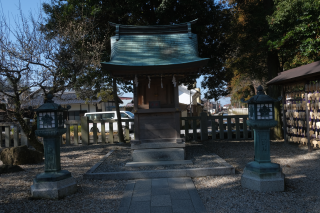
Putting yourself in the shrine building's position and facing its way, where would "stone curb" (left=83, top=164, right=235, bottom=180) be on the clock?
The stone curb is roughly at 12 o'clock from the shrine building.

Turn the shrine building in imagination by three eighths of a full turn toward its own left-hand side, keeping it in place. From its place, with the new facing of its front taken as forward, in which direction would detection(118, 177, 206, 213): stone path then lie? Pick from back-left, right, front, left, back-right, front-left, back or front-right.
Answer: back-right

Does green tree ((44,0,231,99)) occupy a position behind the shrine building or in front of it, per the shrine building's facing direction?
behind

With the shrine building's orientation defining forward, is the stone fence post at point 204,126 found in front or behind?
behind

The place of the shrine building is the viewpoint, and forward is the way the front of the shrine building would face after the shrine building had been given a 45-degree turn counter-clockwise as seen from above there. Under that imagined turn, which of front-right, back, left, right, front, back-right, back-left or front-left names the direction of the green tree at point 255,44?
left

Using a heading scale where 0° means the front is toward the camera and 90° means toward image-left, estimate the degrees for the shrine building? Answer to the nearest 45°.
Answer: approximately 0°

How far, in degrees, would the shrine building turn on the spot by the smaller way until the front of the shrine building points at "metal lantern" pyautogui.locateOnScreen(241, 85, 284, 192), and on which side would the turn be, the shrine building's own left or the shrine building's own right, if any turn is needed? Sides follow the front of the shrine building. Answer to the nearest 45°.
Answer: approximately 45° to the shrine building's own left

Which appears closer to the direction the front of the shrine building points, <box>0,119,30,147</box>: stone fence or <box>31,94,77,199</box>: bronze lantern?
the bronze lantern

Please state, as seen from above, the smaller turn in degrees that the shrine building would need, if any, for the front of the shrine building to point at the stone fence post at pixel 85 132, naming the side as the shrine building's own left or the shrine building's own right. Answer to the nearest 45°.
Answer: approximately 135° to the shrine building's own right

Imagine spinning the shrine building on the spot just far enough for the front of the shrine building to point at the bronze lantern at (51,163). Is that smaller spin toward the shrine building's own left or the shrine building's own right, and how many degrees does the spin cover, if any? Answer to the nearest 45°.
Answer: approximately 45° to the shrine building's own right

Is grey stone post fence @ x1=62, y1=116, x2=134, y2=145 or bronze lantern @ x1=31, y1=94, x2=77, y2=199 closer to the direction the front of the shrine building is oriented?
the bronze lantern
